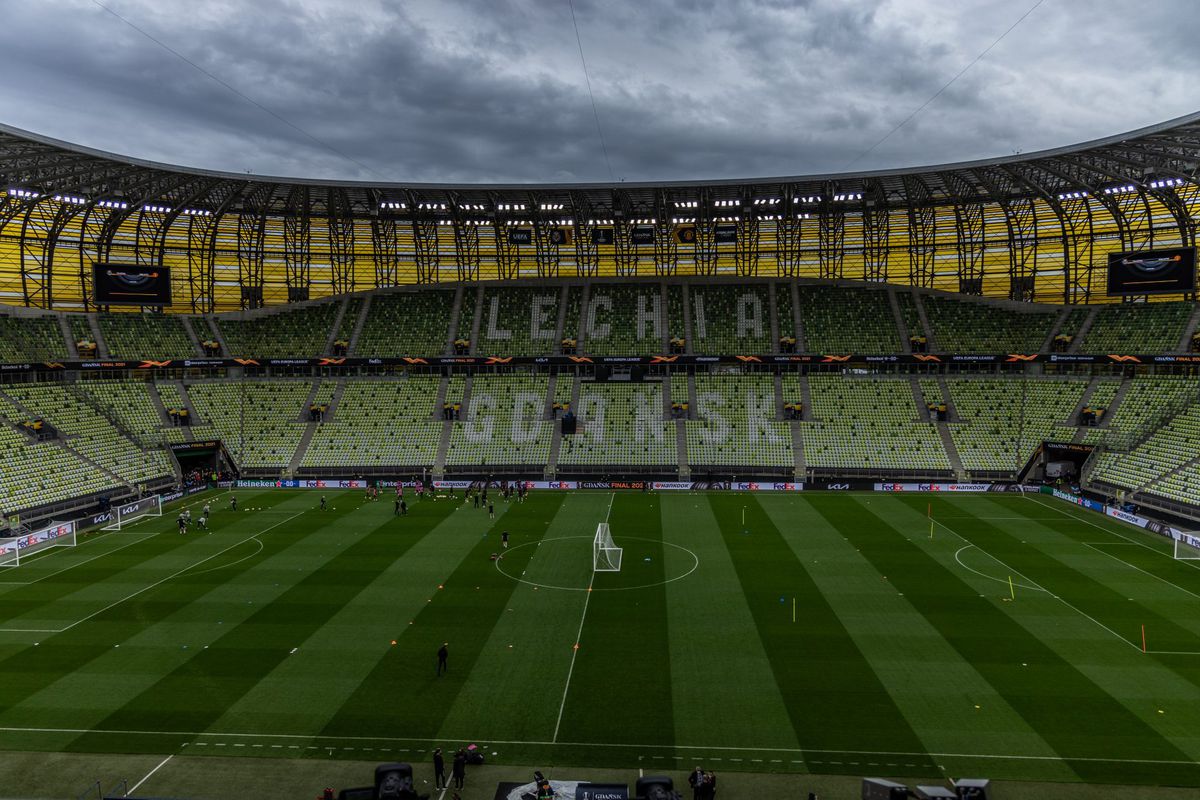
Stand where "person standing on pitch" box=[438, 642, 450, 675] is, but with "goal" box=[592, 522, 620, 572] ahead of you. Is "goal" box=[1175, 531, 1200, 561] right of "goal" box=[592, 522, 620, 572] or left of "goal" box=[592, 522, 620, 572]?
right

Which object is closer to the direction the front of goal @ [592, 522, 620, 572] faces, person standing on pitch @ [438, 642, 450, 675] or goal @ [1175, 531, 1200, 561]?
the person standing on pitch

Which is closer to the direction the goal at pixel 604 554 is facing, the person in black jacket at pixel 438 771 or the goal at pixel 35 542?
the goal

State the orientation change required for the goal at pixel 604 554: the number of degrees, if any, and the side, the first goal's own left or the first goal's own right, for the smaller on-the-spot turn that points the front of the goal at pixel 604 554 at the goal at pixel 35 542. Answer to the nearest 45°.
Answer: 0° — it already faces it

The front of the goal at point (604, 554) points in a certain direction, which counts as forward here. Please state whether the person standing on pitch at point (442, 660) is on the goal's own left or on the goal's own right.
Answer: on the goal's own left

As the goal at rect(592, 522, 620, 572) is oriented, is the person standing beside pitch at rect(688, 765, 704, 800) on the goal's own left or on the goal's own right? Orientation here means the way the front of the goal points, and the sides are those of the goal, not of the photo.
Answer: on the goal's own left

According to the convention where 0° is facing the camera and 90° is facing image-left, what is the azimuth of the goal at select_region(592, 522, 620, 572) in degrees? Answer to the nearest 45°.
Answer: approximately 90°

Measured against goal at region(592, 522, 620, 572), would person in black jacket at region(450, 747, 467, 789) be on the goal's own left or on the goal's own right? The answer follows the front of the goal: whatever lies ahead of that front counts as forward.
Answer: on the goal's own left

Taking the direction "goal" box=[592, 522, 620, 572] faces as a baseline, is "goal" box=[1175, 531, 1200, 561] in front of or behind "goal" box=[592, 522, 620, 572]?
behind
